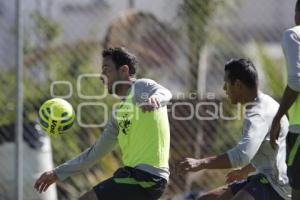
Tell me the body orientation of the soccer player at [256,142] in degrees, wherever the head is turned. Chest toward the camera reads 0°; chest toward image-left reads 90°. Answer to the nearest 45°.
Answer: approximately 90°

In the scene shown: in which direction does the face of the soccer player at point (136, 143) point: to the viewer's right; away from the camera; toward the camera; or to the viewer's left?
to the viewer's left
